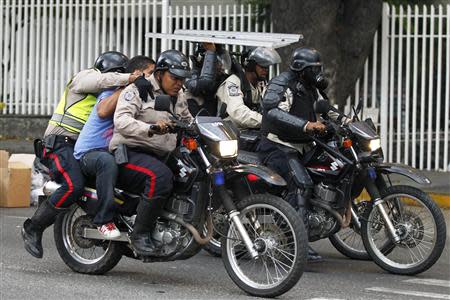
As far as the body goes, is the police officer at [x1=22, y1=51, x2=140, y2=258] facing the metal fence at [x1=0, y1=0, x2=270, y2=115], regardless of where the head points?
no

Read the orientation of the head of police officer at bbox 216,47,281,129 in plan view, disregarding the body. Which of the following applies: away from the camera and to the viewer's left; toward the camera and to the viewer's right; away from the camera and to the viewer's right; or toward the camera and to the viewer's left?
toward the camera and to the viewer's right

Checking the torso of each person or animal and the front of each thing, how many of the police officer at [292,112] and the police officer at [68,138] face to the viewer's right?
2

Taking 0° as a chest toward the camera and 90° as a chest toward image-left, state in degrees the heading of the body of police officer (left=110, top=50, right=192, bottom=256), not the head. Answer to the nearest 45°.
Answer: approximately 315°

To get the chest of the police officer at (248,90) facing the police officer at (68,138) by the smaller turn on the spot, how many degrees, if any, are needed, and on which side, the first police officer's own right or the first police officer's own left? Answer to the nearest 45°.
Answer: approximately 90° to the first police officer's own right

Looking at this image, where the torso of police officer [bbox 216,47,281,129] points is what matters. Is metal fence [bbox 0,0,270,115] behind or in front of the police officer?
behind

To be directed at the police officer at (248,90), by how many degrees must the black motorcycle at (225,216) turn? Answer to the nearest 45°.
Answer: approximately 135° to its left

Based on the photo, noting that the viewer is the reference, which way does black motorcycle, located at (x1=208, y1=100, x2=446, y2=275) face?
facing the viewer and to the right of the viewer

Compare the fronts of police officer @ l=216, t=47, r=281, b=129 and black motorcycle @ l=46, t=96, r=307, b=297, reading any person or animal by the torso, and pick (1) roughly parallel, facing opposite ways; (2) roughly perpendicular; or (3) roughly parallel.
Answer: roughly parallel

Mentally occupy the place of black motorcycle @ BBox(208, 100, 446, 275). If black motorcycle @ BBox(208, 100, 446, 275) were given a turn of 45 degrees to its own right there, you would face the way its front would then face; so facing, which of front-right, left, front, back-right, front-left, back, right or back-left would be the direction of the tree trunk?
back

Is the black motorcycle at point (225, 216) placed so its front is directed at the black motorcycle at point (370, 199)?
no

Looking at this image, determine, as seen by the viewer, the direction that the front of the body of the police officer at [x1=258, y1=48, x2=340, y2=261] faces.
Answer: to the viewer's right

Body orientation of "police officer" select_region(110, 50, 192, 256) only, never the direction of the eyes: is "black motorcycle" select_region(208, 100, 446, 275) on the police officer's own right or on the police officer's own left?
on the police officer's own left

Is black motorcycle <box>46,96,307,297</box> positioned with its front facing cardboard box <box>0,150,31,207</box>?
no

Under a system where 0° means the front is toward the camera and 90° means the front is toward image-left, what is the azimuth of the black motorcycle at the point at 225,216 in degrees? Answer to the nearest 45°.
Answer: approximately 315°

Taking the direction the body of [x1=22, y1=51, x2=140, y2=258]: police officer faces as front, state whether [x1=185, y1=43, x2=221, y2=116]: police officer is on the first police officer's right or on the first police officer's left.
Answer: on the first police officer's left

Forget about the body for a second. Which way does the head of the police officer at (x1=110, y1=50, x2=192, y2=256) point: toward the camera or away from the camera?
toward the camera

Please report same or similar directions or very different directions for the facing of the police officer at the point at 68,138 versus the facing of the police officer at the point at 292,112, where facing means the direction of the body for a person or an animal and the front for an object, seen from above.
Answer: same or similar directions
